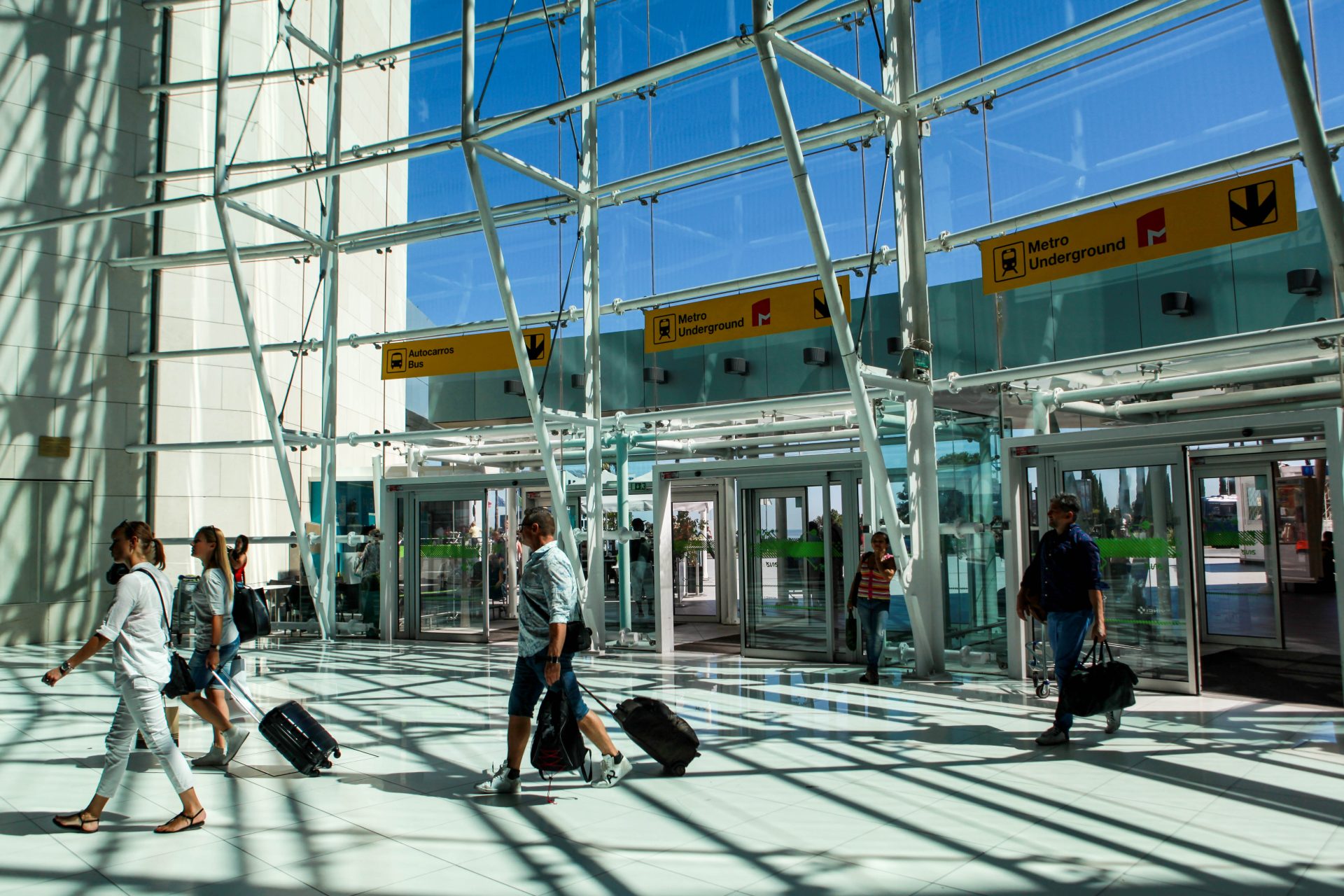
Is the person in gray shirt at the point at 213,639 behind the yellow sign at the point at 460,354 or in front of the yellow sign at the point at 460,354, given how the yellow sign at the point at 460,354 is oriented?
in front

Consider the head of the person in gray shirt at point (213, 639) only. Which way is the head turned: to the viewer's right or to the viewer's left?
to the viewer's left

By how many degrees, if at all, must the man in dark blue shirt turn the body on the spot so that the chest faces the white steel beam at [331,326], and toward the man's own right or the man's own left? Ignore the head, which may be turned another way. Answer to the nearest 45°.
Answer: approximately 90° to the man's own right

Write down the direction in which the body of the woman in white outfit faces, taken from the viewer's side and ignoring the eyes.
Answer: to the viewer's left

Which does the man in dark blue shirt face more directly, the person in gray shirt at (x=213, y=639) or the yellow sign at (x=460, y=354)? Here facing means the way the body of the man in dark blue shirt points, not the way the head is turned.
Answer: the person in gray shirt

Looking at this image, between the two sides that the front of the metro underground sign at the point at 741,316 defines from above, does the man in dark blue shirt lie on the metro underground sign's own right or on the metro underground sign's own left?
on the metro underground sign's own left

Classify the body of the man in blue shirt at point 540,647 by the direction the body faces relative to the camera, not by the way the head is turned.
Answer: to the viewer's left

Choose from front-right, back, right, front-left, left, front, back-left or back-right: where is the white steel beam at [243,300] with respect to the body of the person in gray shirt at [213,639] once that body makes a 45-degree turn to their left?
back-right

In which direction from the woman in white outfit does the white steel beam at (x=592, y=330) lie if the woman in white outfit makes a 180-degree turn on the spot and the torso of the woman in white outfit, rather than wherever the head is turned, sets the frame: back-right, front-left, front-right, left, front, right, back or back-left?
front-left

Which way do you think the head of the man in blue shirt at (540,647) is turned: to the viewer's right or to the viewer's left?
to the viewer's left

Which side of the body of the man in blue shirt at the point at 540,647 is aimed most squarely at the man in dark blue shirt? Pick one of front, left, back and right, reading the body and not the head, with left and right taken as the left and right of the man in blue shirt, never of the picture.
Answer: back

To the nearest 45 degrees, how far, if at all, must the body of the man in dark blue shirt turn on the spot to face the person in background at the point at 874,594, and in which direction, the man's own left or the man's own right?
approximately 90° to the man's own right

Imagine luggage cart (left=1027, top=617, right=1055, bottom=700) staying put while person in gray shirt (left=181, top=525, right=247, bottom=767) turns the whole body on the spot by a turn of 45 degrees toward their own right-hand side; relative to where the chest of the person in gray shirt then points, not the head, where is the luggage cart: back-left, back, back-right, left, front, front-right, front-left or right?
back-right

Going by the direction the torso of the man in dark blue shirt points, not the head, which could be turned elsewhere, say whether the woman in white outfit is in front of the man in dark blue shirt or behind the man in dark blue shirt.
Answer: in front
